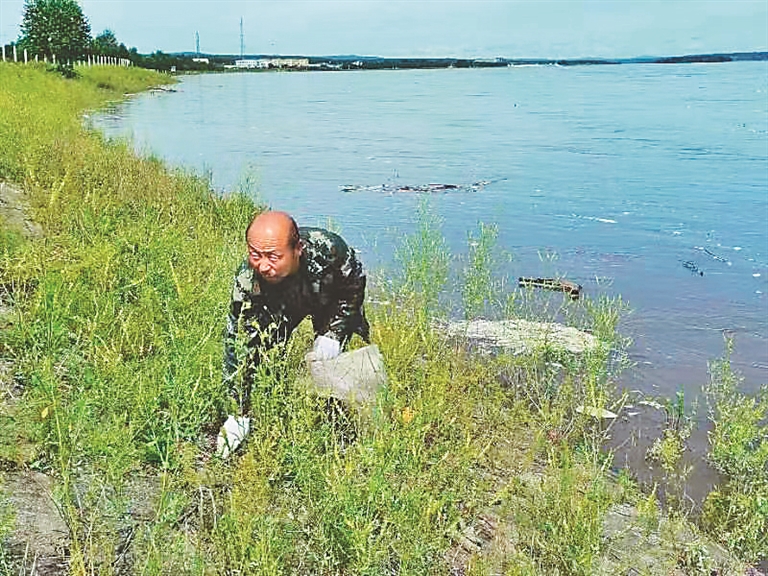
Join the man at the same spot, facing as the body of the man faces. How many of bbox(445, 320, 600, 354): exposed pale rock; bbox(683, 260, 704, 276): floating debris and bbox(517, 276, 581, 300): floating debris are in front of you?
0

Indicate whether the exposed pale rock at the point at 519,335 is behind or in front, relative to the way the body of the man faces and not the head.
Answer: behind

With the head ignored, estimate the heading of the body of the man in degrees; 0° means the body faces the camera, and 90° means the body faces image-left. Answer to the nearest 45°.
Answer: approximately 45°

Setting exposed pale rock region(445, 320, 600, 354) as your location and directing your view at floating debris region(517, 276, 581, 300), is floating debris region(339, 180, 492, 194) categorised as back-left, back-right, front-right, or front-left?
front-left

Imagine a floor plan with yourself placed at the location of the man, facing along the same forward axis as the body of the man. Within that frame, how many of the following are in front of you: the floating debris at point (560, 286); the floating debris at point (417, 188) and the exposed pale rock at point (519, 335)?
0

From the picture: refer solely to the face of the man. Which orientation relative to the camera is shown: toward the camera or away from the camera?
toward the camera

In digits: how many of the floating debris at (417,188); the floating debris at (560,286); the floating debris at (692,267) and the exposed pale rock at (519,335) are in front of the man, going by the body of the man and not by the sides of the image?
0

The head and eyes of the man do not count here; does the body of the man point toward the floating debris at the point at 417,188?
no

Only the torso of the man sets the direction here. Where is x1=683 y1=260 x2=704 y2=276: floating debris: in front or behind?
behind

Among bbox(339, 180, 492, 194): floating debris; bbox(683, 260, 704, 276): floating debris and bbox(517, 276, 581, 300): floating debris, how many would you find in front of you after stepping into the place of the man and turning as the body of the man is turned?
0

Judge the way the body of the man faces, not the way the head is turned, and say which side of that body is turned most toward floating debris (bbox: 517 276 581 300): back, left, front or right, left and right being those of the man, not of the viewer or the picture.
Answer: back
